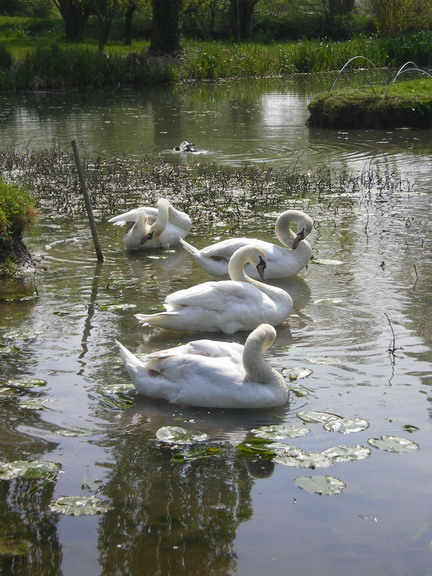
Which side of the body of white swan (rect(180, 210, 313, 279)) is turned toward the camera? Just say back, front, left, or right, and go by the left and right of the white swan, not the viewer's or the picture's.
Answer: right

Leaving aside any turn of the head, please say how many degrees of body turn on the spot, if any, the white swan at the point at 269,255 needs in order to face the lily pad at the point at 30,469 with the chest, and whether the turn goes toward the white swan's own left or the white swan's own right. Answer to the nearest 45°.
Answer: approximately 90° to the white swan's own right

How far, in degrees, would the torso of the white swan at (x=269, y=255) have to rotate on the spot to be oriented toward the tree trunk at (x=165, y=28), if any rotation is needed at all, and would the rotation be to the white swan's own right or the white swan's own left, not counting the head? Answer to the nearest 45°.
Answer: approximately 90° to the white swan's own left

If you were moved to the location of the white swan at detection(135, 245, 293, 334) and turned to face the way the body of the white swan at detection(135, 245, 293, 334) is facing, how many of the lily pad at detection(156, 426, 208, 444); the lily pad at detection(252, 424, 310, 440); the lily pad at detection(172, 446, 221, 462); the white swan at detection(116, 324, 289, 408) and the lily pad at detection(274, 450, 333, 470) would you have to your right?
5

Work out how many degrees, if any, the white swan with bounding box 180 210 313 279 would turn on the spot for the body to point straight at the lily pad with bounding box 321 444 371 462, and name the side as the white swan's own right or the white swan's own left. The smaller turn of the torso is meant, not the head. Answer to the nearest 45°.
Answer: approximately 90° to the white swan's own right

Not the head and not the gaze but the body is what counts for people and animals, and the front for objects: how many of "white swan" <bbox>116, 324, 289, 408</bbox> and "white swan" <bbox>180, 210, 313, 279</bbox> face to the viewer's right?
2

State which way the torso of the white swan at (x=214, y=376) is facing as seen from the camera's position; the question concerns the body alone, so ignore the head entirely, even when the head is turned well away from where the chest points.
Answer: to the viewer's right

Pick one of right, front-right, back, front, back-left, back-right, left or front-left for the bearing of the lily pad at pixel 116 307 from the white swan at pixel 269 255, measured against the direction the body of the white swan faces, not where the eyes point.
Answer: back-right

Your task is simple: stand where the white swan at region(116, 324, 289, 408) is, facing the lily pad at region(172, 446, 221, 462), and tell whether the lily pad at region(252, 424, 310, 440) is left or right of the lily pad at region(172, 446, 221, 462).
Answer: left

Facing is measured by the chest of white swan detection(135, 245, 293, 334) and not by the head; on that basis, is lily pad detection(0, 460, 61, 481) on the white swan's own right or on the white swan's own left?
on the white swan's own right

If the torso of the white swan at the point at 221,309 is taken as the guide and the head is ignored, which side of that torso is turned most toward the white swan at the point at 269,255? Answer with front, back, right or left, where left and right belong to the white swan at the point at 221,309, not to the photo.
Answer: left

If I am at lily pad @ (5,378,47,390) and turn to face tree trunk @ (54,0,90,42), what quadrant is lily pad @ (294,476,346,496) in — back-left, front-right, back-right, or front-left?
back-right

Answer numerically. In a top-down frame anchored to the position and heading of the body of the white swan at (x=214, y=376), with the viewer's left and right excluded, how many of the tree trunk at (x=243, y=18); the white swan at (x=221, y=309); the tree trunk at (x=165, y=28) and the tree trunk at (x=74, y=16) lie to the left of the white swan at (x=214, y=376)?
4

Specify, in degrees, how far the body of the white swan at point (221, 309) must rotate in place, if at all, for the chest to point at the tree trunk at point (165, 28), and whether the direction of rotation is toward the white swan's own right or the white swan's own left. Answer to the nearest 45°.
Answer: approximately 90° to the white swan's own left

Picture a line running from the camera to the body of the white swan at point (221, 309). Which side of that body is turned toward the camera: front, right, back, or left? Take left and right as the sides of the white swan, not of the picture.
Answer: right

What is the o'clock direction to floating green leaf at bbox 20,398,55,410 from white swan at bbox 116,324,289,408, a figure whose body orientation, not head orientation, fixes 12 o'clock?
The floating green leaf is roughly at 6 o'clock from the white swan.

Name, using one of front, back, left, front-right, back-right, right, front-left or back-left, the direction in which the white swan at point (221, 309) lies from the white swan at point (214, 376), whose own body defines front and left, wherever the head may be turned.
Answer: left
